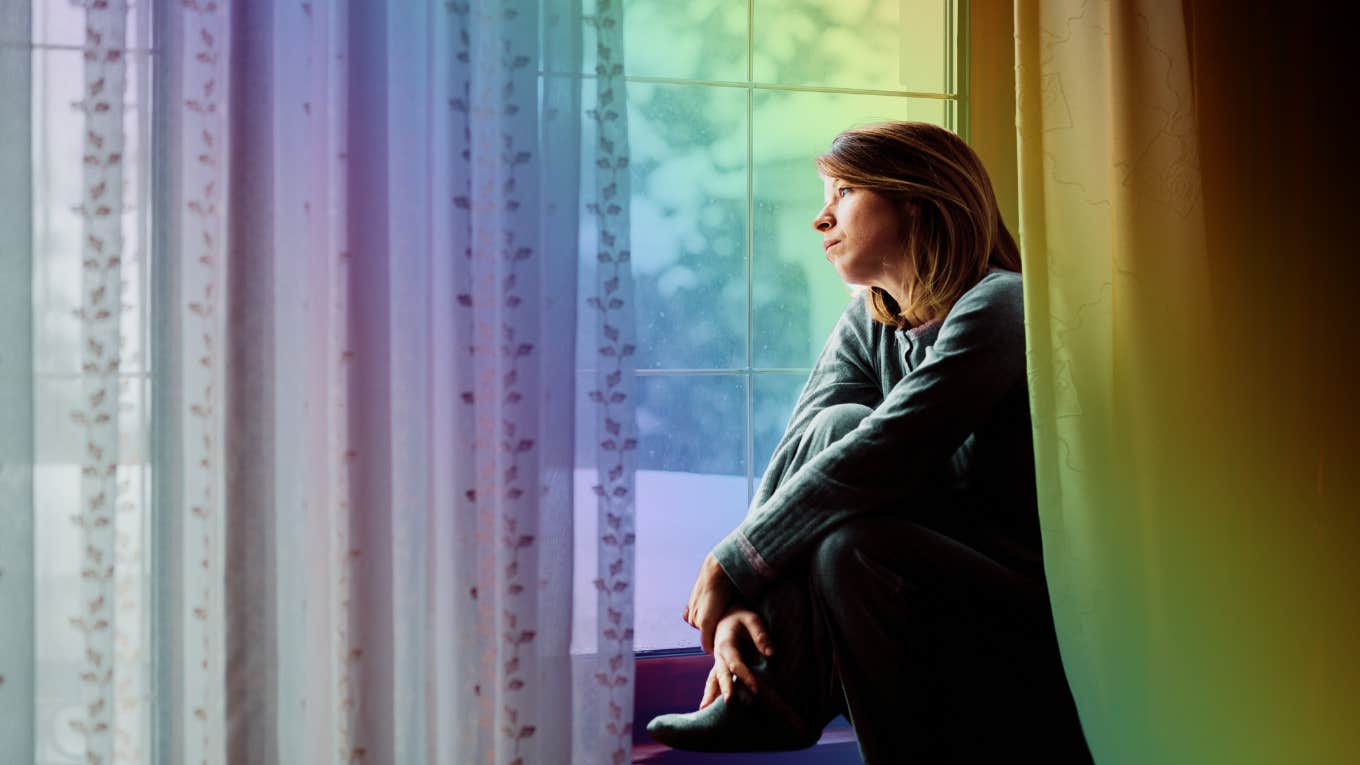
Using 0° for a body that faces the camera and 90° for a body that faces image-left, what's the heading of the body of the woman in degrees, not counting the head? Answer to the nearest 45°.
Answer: approximately 45°

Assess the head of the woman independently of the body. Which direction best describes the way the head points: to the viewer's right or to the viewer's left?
to the viewer's left
